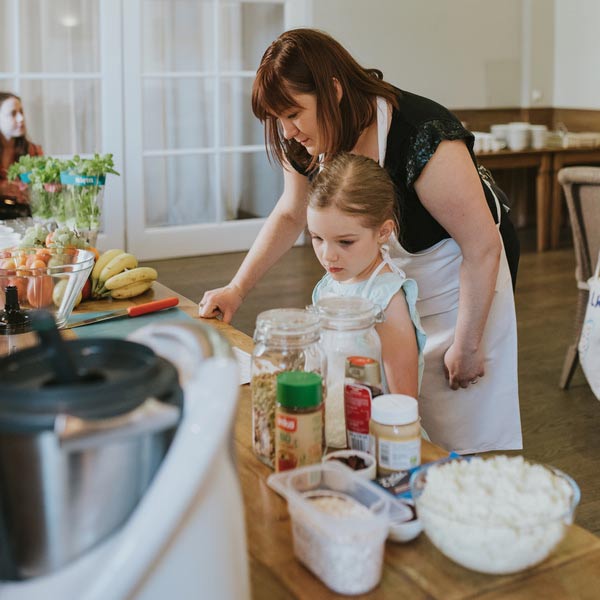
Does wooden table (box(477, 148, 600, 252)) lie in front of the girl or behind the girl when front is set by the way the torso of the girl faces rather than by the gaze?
behind

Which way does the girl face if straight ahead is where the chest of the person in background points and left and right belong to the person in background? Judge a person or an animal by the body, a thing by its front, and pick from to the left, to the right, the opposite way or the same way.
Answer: to the right

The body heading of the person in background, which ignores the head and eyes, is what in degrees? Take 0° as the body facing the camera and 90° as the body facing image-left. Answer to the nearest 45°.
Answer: approximately 315°

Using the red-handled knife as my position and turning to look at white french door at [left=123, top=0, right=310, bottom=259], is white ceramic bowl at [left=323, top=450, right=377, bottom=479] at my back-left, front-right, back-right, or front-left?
back-right

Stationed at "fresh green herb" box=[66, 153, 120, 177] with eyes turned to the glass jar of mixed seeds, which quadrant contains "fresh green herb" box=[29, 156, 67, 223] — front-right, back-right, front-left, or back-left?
back-right

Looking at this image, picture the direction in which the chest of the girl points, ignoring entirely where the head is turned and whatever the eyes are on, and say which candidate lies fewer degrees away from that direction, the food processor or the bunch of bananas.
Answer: the food processor

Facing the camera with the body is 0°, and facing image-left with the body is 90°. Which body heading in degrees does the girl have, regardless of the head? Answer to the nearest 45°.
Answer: approximately 45°

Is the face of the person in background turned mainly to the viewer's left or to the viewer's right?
to the viewer's right
